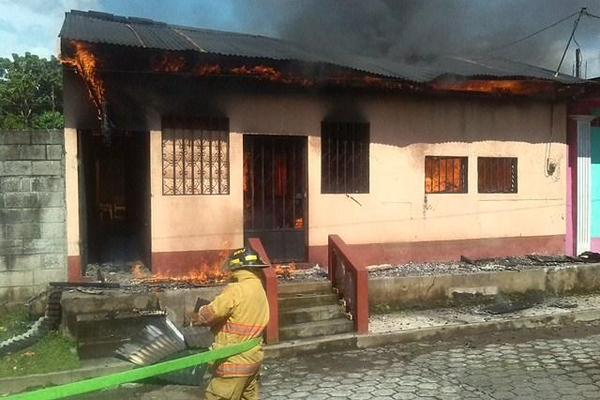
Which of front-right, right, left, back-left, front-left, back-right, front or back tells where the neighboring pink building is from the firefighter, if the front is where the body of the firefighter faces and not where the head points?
right

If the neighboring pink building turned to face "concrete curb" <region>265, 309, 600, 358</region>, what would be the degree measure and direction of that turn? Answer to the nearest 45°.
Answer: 0° — it already faces it

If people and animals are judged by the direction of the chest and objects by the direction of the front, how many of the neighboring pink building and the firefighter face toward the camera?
1

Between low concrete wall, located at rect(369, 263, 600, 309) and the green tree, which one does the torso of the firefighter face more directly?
the green tree

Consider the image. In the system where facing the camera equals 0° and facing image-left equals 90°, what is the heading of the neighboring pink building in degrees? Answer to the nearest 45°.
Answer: approximately 0°

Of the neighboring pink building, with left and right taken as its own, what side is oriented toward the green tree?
right

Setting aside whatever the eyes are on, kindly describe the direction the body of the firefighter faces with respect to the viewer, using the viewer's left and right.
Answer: facing away from the viewer and to the left of the viewer

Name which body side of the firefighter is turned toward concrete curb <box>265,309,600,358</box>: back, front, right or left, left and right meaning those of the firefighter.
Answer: right

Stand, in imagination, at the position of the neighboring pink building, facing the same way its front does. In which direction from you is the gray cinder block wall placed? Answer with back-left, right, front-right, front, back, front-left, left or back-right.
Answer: front-right

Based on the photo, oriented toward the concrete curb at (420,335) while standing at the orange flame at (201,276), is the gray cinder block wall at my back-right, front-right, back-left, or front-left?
back-right
